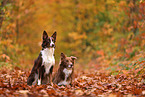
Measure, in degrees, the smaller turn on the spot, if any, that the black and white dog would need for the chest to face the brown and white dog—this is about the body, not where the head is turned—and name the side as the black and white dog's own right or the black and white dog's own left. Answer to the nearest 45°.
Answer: approximately 90° to the black and white dog's own left

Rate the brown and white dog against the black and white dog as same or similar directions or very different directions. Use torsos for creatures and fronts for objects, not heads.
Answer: same or similar directions

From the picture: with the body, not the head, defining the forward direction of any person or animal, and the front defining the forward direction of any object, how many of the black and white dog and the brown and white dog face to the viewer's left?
0

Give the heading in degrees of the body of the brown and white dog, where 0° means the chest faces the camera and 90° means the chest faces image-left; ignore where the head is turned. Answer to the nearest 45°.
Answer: approximately 315°

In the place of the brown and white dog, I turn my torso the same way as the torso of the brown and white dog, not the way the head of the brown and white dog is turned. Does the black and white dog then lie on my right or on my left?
on my right

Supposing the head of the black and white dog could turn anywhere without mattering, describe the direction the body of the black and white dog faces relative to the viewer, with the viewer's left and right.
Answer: facing the viewer and to the right of the viewer
